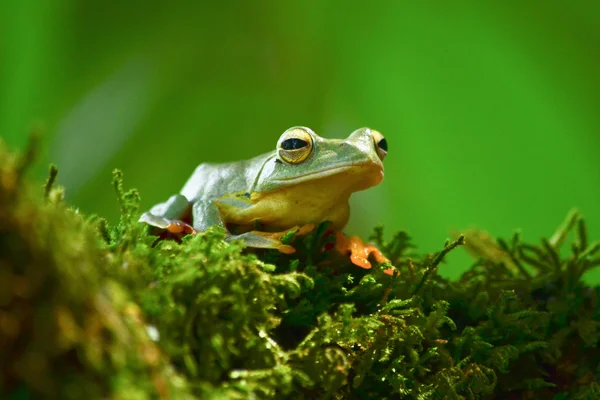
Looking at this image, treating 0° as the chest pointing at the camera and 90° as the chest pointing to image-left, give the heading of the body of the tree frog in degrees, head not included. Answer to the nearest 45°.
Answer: approximately 315°
